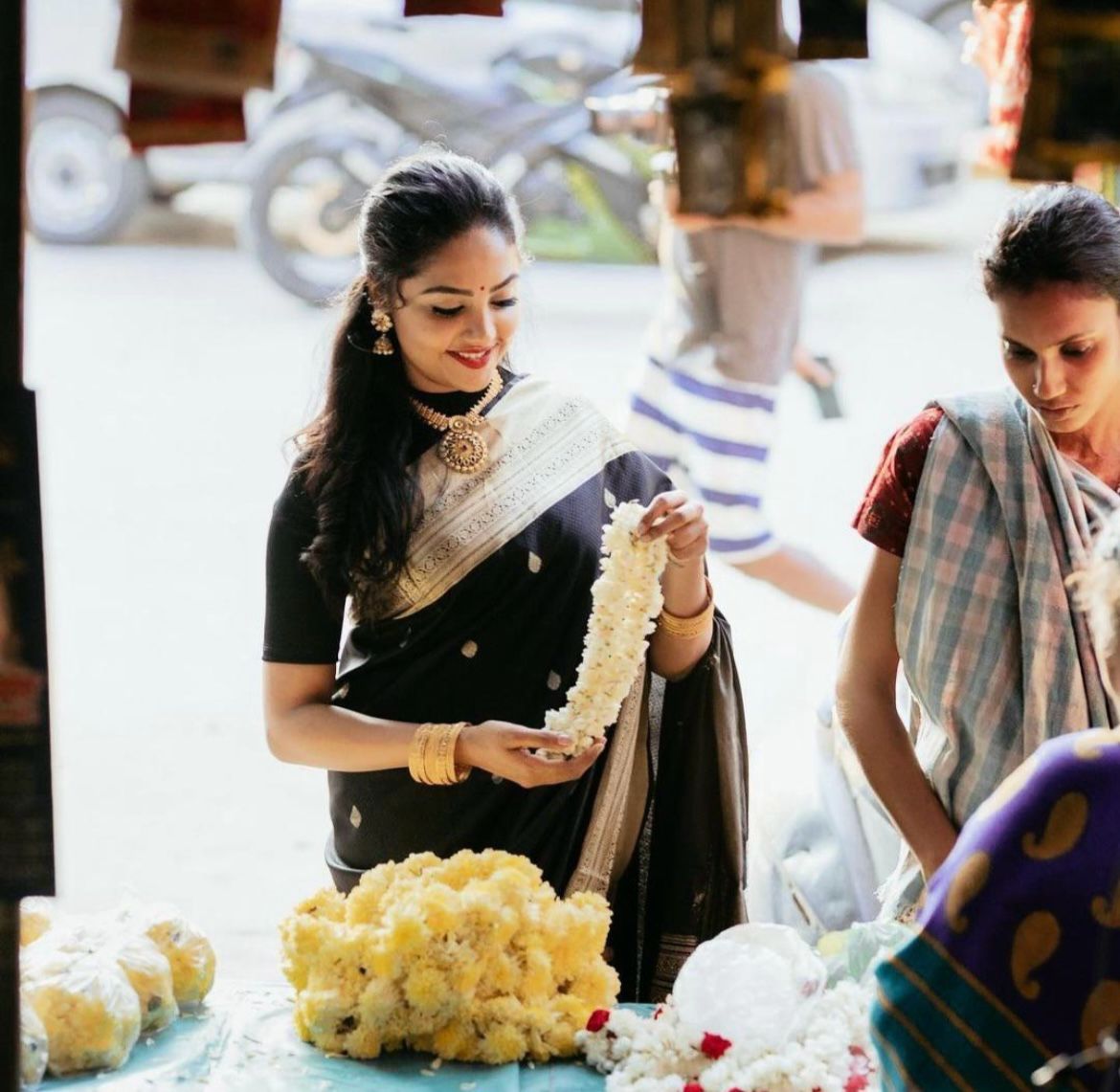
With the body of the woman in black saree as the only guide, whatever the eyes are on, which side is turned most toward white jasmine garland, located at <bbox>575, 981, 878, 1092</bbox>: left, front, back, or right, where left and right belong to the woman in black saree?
front

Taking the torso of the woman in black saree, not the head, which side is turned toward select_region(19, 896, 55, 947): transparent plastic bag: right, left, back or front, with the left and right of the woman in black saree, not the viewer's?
right

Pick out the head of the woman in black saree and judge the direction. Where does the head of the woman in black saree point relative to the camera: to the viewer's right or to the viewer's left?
to the viewer's right

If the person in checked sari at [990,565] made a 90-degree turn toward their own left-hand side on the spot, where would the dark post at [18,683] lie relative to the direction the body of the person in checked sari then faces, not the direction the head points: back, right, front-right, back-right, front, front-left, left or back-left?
back-right

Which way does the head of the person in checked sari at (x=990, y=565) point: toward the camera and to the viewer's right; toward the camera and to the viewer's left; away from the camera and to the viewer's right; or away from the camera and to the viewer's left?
toward the camera and to the viewer's left
